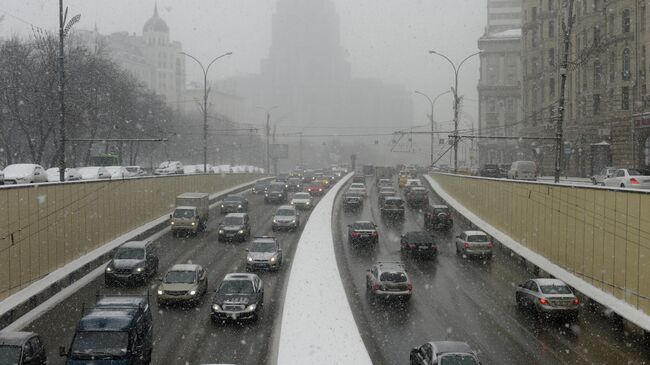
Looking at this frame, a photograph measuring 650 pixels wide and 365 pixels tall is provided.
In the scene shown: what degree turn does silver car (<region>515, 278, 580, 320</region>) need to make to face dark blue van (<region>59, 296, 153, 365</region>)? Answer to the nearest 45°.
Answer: approximately 90° to its left

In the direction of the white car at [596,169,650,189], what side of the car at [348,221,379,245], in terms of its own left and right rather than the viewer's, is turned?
right

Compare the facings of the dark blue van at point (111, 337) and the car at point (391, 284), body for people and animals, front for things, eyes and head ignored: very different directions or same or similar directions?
very different directions

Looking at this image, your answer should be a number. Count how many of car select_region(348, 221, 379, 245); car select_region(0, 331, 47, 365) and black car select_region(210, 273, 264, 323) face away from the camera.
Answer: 1

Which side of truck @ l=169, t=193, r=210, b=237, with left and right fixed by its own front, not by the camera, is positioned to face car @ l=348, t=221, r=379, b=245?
left

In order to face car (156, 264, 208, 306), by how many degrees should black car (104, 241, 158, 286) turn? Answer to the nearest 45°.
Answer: approximately 90° to its left

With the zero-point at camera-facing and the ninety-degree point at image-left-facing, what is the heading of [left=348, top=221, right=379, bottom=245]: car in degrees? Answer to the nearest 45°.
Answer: approximately 180°

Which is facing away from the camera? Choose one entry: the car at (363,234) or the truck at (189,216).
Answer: the car

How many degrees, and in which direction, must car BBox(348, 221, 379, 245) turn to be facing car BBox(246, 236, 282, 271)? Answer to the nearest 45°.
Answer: approximately 135° to its left

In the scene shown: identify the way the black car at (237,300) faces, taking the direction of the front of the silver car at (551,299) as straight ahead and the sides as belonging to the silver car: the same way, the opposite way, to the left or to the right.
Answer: the opposite way

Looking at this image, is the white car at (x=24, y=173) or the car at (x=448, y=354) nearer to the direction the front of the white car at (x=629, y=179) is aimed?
the white car

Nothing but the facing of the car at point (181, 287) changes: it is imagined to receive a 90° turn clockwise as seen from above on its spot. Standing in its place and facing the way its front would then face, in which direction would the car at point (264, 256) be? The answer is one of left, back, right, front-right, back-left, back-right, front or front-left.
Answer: right

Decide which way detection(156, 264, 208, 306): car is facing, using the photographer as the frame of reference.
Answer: facing the viewer and to the left of the viewer
